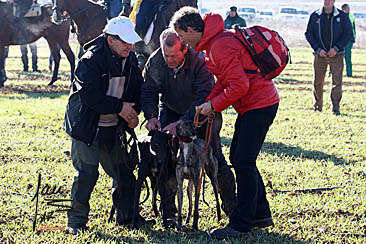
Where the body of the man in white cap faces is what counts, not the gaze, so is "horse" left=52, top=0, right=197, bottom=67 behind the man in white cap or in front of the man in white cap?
behind

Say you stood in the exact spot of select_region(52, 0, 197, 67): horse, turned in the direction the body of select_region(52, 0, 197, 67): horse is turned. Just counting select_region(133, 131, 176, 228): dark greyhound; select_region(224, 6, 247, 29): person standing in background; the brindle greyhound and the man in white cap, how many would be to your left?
3

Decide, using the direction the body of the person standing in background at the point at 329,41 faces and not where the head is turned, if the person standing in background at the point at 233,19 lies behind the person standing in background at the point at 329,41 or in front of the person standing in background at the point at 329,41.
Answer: behind

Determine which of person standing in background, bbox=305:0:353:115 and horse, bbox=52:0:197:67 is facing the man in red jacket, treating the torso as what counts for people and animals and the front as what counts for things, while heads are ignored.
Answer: the person standing in background

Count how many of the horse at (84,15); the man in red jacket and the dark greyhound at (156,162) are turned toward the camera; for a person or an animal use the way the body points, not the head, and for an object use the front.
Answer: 1

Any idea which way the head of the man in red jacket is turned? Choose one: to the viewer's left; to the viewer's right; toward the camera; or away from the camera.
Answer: to the viewer's left

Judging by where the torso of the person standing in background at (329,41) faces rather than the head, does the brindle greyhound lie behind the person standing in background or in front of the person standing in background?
in front

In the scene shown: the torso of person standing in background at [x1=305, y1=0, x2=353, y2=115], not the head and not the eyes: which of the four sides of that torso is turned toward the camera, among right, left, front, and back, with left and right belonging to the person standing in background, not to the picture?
front

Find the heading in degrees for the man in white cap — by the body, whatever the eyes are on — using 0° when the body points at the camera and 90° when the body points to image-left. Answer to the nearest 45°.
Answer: approximately 315°

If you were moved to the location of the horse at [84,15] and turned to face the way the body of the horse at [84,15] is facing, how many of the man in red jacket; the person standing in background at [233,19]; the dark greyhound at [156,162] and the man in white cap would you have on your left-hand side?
3

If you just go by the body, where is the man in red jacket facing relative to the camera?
to the viewer's left

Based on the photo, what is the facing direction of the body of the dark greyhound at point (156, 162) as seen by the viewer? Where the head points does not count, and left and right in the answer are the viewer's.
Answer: facing the viewer

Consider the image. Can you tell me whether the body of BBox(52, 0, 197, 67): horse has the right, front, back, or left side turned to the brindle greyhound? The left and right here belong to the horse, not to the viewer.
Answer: left

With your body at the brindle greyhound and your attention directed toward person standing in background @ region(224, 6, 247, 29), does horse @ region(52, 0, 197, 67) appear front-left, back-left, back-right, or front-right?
front-left

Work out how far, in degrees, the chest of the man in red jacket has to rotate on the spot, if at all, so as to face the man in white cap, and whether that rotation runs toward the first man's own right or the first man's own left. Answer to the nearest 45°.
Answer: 0° — they already face them
